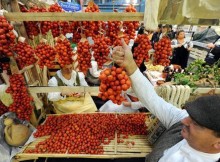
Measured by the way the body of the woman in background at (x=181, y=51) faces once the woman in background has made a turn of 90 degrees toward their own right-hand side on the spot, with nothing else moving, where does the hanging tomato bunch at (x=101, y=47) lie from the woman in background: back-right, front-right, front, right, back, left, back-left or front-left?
left

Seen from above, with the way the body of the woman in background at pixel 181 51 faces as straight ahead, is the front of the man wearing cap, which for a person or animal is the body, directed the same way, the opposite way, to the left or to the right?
to the right

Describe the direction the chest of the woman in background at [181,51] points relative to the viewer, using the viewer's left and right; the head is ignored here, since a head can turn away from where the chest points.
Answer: facing the viewer

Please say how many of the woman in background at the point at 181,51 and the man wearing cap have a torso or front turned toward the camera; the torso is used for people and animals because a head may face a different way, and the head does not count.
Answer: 1

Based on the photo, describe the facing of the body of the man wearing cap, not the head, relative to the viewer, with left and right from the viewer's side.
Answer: facing to the left of the viewer

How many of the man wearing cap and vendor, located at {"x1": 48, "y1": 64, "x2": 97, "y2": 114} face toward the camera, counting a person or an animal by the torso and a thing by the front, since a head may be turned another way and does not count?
1

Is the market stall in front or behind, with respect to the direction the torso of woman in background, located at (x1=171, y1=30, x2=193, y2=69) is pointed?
in front

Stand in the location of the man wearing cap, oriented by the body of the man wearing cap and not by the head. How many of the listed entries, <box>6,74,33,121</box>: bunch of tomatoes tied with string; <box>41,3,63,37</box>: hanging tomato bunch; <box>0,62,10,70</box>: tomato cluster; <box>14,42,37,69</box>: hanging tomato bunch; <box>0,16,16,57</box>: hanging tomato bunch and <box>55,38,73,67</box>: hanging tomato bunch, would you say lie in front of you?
6

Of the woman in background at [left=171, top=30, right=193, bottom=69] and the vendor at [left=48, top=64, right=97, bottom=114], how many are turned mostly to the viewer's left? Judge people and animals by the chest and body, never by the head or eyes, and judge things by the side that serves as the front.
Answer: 0

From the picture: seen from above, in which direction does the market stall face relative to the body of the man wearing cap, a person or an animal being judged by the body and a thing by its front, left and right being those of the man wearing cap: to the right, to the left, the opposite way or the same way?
to the left

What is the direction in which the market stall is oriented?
toward the camera
